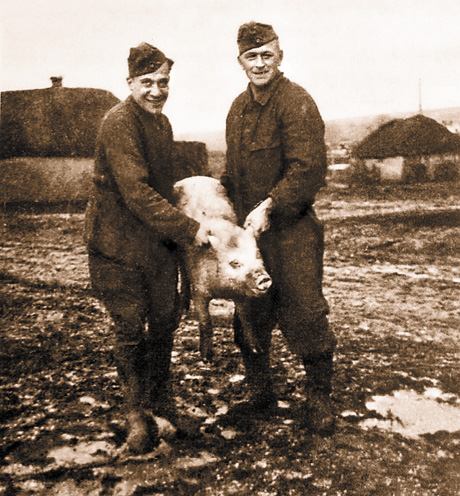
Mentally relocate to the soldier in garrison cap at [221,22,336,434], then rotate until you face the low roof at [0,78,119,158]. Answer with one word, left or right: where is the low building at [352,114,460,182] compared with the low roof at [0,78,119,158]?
right

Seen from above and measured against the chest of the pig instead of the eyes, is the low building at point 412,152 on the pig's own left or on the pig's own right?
on the pig's own left

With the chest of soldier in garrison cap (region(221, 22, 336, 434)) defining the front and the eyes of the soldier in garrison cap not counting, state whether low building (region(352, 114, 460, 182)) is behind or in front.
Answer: behind

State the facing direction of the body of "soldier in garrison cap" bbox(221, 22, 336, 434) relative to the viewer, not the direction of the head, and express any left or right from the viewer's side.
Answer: facing the viewer and to the left of the viewer

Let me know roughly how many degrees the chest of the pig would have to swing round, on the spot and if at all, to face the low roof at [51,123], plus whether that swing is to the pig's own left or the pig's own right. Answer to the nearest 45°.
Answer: approximately 135° to the pig's own left

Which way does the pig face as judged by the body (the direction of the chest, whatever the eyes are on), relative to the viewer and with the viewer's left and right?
facing the viewer and to the right of the viewer

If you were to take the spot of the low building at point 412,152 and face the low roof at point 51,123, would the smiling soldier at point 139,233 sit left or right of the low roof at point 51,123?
left

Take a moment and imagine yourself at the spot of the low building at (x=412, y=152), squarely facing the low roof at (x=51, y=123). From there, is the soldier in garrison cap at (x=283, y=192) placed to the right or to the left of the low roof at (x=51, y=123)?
left
